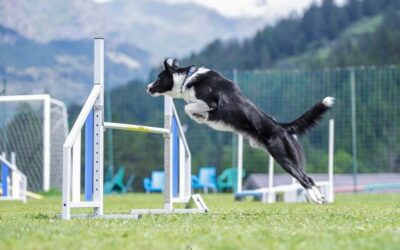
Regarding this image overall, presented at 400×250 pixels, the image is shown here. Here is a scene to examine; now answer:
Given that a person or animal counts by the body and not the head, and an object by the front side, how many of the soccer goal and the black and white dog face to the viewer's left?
1

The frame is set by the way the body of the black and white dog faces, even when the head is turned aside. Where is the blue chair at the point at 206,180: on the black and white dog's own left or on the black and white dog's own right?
on the black and white dog's own right

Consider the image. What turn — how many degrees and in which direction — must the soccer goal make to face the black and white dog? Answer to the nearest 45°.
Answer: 0° — it already faces it

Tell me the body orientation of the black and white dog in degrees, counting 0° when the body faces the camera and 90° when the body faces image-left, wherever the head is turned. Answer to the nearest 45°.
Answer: approximately 90°

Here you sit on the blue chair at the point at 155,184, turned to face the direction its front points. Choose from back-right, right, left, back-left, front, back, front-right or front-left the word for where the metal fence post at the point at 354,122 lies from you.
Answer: back-left
